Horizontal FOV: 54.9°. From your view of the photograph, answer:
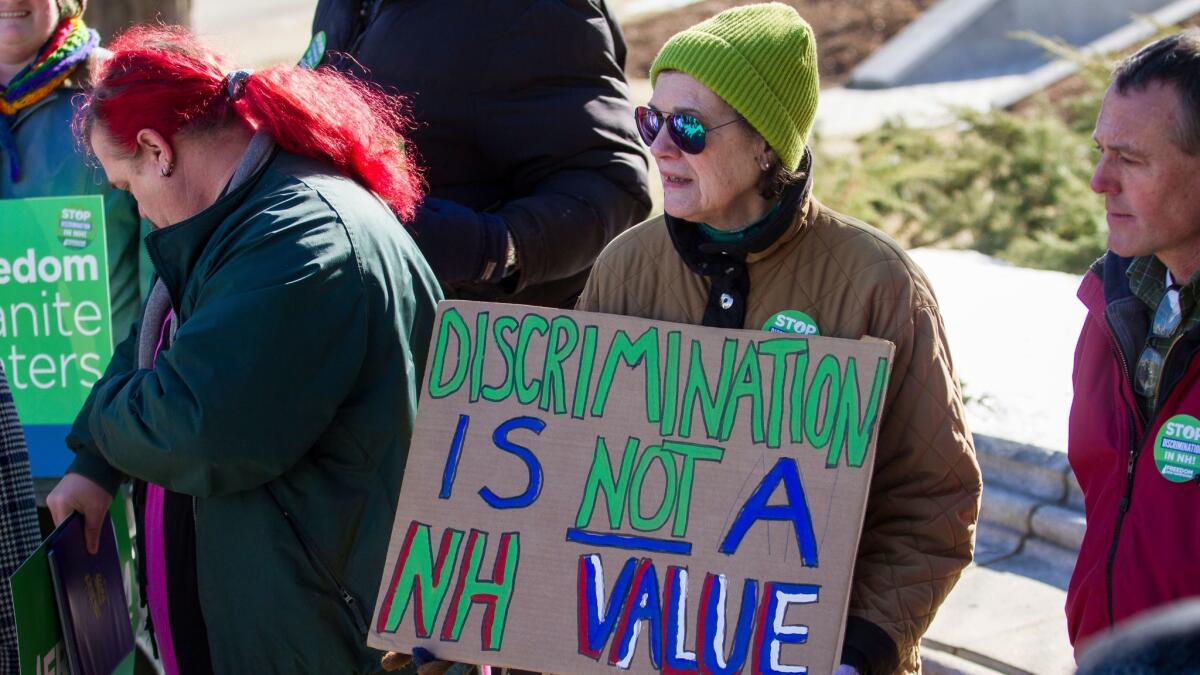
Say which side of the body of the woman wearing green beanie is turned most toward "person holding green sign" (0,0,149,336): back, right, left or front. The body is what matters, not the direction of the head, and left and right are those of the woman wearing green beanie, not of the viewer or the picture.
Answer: right

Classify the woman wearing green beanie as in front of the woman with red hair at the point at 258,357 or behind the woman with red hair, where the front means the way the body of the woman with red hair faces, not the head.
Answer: behind

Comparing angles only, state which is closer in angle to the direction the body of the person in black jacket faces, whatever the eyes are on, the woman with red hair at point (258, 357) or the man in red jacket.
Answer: the woman with red hair

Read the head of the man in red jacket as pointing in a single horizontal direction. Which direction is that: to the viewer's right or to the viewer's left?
to the viewer's left

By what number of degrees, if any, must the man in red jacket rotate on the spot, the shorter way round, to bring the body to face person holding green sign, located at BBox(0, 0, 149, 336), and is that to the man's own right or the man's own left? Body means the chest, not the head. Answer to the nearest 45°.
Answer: approximately 45° to the man's own right

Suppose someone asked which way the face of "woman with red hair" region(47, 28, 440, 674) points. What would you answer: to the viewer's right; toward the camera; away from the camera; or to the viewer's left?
to the viewer's left

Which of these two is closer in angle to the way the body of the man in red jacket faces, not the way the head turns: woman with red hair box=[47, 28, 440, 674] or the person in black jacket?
the woman with red hair

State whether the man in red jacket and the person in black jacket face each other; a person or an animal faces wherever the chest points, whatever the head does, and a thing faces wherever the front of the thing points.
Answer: no

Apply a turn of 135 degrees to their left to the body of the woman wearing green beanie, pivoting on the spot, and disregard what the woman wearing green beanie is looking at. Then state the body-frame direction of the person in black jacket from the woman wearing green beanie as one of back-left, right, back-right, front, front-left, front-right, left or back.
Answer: back-left

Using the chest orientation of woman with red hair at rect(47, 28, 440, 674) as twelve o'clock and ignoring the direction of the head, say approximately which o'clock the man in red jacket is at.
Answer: The man in red jacket is roughly at 7 o'clock from the woman with red hair.

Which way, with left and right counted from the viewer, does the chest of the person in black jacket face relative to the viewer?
facing the viewer and to the left of the viewer

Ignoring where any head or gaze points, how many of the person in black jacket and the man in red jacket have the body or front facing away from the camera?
0

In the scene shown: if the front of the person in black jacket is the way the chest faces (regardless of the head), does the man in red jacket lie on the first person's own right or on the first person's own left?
on the first person's own left

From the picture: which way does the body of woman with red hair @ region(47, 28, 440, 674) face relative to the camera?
to the viewer's left
